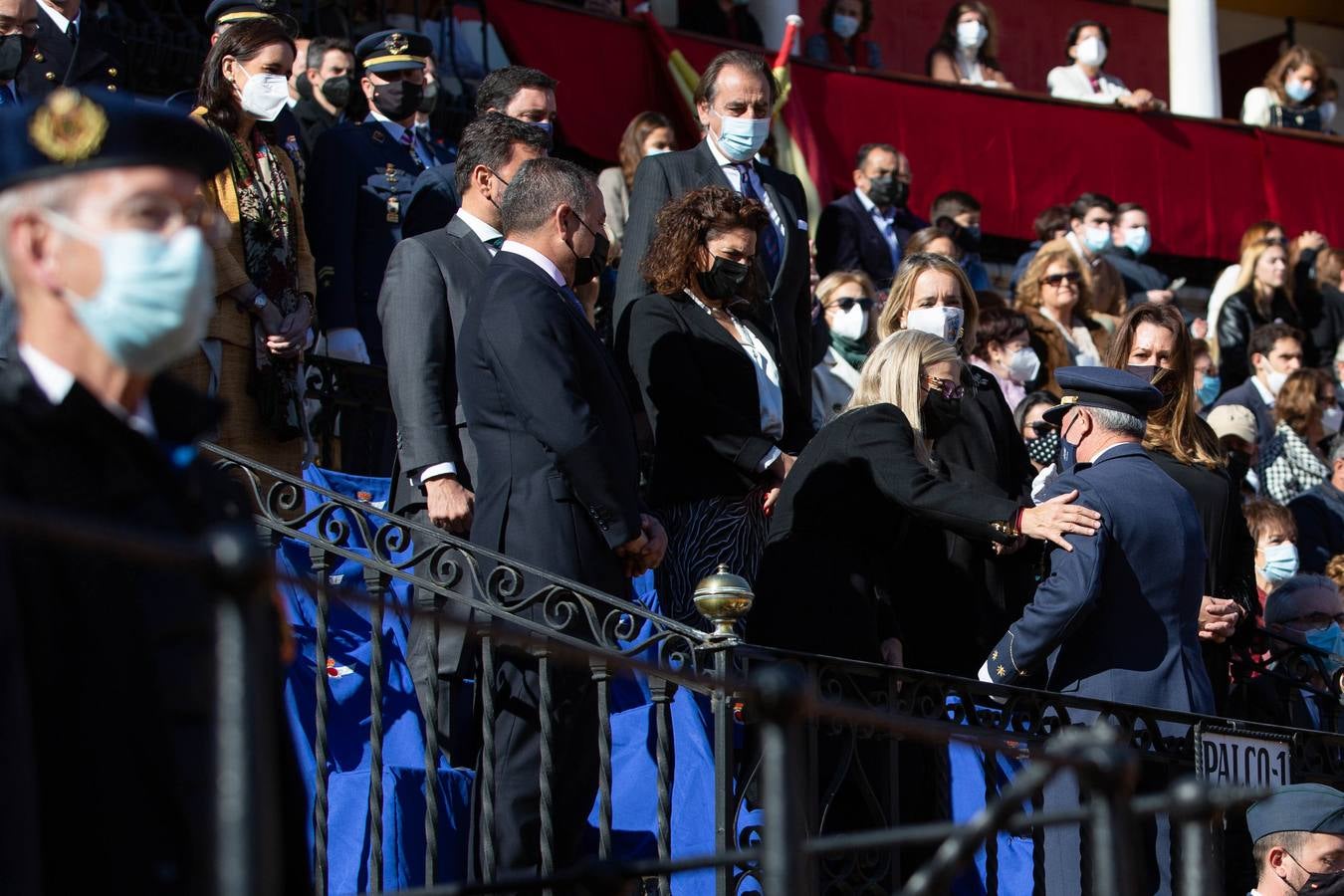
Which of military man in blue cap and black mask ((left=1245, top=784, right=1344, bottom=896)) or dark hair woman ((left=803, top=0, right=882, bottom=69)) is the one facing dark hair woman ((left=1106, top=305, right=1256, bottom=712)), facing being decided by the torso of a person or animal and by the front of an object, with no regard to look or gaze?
dark hair woman ((left=803, top=0, right=882, bottom=69))

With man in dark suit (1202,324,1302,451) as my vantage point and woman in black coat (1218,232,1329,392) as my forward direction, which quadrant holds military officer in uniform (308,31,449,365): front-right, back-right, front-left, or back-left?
back-left

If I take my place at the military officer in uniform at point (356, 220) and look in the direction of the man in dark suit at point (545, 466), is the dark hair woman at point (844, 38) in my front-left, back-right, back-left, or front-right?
back-left

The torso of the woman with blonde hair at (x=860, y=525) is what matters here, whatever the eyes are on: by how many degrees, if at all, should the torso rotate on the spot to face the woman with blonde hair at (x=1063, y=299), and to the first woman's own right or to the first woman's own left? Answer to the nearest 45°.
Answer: approximately 90° to the first woman's own left

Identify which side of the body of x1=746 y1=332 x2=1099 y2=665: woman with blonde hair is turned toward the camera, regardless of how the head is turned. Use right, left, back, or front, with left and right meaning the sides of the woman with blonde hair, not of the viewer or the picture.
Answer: right

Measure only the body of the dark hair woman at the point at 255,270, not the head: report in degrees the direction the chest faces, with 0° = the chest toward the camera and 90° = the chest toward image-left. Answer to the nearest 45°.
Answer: approximately 315°

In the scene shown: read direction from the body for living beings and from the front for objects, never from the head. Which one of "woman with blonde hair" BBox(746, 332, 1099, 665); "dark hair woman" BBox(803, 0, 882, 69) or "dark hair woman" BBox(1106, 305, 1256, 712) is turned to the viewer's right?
the woman with blonde hair

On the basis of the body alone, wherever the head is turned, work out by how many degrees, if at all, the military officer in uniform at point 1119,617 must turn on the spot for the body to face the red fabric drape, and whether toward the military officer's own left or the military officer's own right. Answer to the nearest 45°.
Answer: approximately 45° to the military officer's own right
